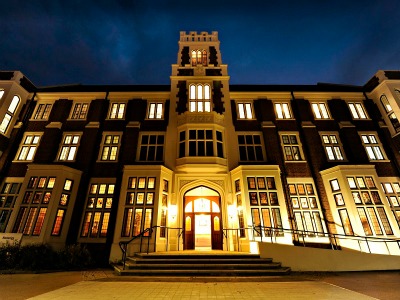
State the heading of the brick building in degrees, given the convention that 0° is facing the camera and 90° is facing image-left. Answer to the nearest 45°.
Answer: approximately 0°
